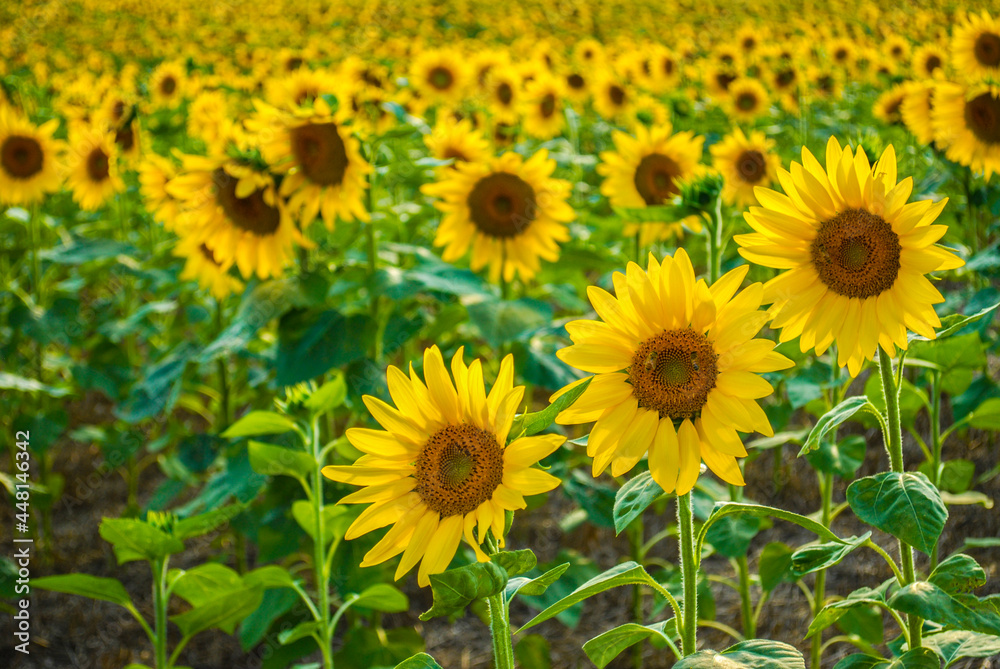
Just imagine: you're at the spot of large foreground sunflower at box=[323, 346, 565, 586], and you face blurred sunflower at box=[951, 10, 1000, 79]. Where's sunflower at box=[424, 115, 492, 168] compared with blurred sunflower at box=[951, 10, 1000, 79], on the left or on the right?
left

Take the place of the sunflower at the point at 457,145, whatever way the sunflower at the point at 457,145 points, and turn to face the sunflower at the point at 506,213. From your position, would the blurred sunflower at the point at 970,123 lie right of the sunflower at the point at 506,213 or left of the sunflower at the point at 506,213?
left

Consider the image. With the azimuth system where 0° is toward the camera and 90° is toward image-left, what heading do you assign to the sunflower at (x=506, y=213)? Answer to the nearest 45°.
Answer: approximately 0°

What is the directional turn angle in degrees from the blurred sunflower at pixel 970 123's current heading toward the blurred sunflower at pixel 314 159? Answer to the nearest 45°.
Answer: approximately 45° to its right

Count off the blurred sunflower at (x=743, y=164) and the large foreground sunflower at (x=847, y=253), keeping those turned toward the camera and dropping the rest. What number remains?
2

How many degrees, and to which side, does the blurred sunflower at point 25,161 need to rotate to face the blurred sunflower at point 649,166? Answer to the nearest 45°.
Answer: approximately 45° to its left

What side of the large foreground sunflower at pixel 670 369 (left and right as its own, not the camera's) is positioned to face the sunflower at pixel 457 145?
back
